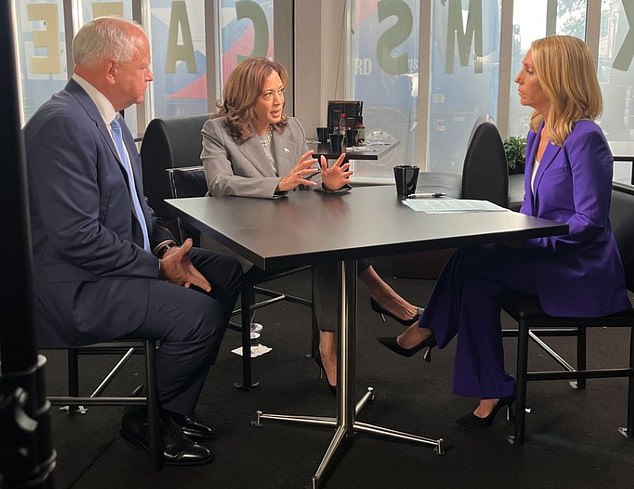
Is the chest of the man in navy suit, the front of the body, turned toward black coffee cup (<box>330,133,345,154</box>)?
no

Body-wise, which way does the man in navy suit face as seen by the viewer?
to the viewer's right

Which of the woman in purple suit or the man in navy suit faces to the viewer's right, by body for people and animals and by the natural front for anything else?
the man in navy suit

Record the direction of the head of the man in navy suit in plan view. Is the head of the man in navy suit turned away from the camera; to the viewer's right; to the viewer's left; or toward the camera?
to the viewer's right

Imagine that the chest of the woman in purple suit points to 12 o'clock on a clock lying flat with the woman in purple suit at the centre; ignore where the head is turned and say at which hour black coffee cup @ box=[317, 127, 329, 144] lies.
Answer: The black coffee cup is roughly at 2 o'clock from the woman in purple suit.

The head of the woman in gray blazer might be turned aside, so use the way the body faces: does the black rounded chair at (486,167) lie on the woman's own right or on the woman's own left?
on the woman's own left

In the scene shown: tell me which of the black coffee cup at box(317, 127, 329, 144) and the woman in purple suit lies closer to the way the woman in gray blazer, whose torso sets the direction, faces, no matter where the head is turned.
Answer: the woman in purple suit

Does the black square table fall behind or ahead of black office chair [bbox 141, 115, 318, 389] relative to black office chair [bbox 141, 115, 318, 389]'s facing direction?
ahead

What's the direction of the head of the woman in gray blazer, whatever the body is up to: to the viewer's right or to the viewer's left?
to the viewer's right

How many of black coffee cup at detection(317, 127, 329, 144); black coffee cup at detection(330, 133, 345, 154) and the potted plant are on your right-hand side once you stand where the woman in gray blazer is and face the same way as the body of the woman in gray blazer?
0

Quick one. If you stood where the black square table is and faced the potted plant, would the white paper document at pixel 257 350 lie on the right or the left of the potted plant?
left

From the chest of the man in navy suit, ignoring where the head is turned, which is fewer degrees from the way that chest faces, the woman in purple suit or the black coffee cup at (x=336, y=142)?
the woman in purple suit

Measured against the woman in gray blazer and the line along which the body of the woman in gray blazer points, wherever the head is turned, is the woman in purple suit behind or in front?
in front

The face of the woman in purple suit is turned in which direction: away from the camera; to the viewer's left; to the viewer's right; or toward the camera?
to the viewer's left

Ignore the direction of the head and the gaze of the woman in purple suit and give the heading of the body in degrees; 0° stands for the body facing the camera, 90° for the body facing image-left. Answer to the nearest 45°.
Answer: approximately 90°
